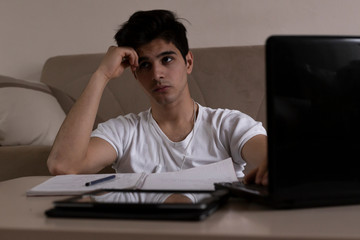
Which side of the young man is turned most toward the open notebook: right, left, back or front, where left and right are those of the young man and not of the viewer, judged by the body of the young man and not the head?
front

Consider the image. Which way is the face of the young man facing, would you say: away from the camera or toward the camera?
toward the camera

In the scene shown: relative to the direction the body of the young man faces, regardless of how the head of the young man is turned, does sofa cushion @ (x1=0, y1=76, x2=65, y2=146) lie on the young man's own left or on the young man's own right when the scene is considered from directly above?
on the young man's own right

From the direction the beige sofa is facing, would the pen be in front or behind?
in front

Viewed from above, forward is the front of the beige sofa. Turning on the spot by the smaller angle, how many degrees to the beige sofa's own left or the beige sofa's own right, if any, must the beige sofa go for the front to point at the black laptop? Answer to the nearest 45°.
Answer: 0° — it already faces it

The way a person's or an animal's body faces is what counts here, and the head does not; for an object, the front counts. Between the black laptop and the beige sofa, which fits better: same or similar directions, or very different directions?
very different directions

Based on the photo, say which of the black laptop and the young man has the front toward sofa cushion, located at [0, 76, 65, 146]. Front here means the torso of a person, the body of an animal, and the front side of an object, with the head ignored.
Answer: the black laptop

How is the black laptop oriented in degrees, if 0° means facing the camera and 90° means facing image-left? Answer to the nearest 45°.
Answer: approximately 135°

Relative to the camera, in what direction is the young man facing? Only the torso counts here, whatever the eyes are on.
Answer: toward the camera

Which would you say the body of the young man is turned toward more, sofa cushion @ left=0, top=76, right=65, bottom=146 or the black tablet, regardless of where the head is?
the black tablet

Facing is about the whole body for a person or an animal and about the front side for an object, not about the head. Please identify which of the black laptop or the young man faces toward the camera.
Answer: the young man

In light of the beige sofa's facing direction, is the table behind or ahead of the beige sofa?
ahead

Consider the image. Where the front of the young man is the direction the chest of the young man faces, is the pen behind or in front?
in front

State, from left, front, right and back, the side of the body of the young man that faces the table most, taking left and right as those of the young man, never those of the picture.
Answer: front

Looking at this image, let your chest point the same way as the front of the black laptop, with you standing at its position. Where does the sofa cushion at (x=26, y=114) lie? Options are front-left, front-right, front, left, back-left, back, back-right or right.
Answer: front

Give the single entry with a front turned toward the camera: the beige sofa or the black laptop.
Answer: the beige sofa

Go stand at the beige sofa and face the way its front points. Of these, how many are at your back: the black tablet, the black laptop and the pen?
0
